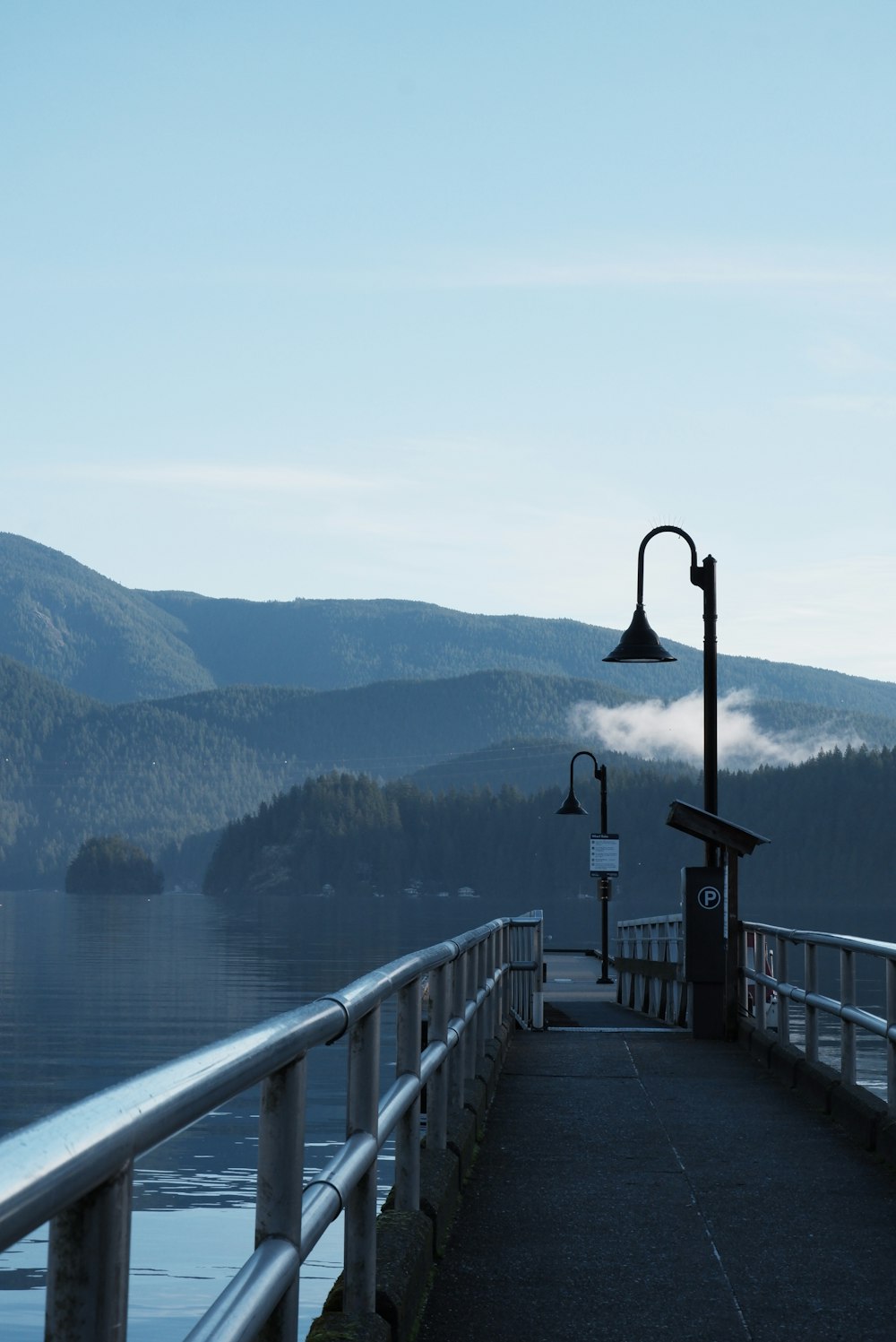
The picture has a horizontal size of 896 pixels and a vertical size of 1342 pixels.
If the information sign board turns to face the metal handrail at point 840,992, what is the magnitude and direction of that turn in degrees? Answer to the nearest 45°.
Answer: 0° — it already faces it

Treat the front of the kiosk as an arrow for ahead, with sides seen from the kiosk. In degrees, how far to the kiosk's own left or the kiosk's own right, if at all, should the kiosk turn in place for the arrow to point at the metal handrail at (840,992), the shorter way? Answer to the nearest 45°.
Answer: approximately 90° to the kiosk's own left

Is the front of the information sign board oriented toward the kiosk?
yes

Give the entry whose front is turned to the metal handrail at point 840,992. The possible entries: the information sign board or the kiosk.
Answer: the information sign board
